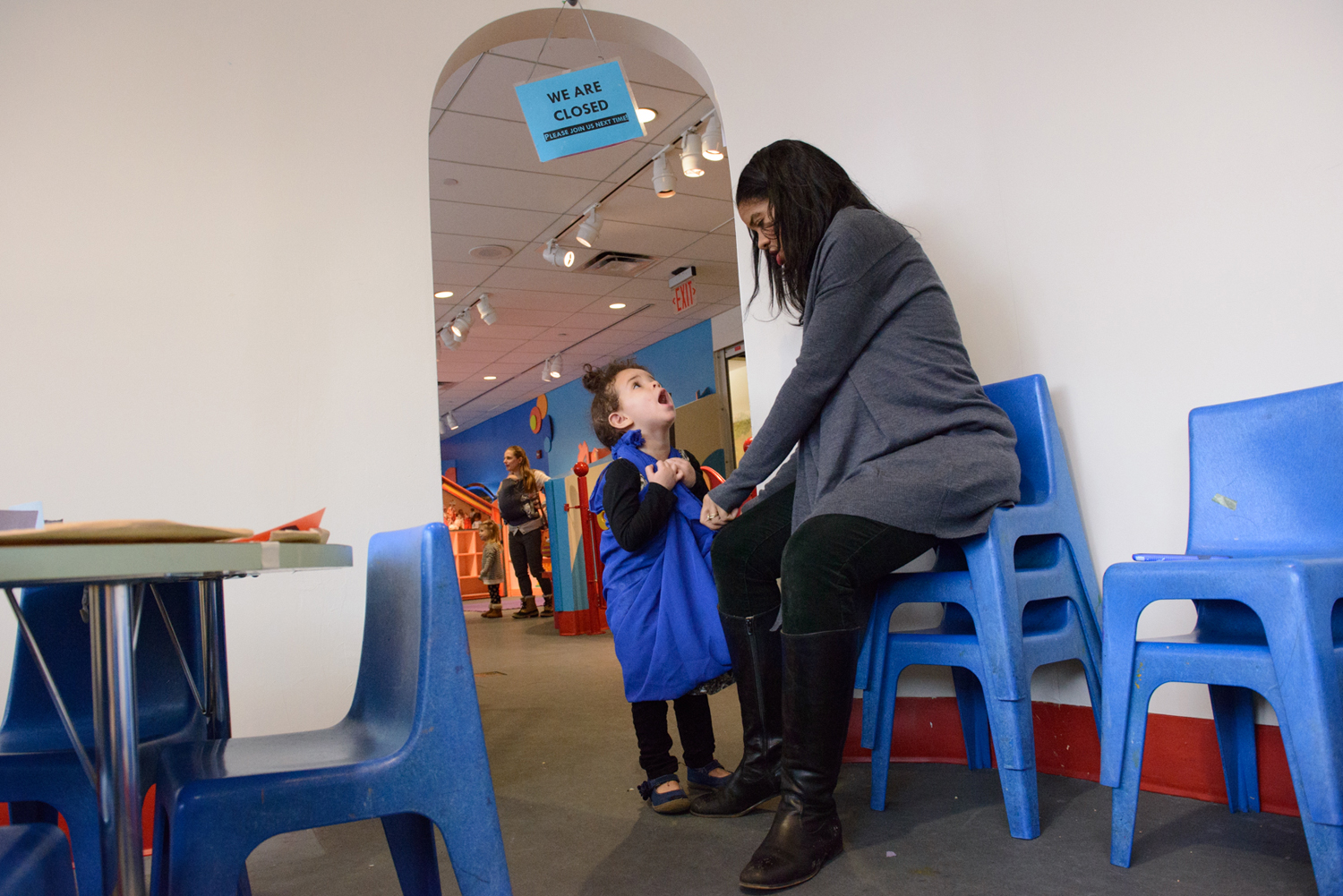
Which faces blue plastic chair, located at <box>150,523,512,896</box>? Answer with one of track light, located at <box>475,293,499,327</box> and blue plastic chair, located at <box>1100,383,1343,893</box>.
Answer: blue plastic chair, located at <box>1100,383,1343,893</box>

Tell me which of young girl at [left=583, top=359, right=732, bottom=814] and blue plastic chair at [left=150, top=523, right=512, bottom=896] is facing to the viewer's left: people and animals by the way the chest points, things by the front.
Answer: the blue plastic chair

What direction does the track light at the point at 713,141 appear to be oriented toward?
toward the camera

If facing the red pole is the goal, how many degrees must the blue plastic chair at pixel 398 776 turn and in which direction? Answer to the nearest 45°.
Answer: approximately 90° to its right

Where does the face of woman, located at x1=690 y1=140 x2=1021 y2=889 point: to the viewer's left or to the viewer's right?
to the viewer's left

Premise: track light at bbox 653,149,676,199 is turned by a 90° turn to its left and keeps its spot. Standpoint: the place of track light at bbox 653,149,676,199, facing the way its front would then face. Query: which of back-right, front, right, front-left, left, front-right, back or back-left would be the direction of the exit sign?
front-left

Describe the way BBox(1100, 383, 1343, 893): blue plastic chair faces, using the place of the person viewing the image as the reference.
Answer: facing the viewer and to the left of the viewer

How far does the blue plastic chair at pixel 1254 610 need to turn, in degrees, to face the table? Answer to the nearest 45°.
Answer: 0° — it already faces it

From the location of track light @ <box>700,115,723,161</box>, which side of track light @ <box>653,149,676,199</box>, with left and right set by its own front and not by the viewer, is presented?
front

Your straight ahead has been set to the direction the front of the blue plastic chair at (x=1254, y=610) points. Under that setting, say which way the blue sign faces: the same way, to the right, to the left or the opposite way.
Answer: to the left

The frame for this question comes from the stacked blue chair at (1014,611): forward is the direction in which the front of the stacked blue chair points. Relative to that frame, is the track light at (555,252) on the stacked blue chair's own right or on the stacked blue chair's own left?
on the stacked blue chair's own right

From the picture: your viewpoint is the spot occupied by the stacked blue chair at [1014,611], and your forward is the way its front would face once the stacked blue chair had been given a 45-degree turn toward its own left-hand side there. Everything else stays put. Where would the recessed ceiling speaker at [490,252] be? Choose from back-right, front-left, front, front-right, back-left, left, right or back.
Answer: back-right

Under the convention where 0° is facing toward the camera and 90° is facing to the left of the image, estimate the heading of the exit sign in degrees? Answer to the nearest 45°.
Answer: approximately 45°
